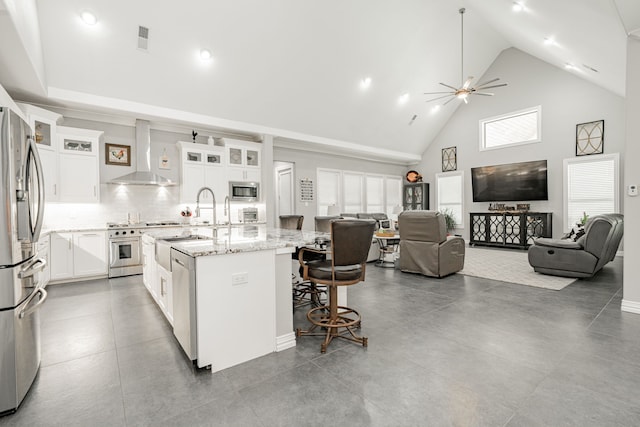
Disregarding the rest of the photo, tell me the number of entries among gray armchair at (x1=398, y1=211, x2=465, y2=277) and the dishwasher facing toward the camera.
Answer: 0

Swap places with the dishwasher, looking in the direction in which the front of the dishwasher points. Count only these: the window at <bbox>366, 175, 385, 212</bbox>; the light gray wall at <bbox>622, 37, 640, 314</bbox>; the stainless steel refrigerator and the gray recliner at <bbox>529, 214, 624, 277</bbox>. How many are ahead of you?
1

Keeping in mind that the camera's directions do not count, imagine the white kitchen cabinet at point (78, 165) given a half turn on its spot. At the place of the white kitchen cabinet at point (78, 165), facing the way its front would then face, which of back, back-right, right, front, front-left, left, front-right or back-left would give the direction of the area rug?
back-right

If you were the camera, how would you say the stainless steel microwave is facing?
facing the viewer

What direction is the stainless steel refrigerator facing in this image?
to the viewer's right

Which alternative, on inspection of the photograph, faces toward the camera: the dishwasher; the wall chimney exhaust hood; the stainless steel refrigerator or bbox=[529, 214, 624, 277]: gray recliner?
the wall chimney exhaust hood

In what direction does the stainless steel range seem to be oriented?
toward the camera

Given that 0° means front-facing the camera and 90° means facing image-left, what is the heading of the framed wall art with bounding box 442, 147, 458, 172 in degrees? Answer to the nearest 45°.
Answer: approximately 45°

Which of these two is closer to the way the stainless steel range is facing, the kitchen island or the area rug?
the kitchen island

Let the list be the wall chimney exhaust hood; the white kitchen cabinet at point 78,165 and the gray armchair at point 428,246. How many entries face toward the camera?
2

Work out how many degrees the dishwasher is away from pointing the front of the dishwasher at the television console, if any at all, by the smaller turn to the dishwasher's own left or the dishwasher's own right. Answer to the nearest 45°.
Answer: approximately 180°

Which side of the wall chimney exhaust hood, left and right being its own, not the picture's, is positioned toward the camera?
front

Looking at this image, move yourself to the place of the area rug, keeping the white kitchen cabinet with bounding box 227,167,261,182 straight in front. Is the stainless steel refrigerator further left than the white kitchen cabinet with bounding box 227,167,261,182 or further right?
left
